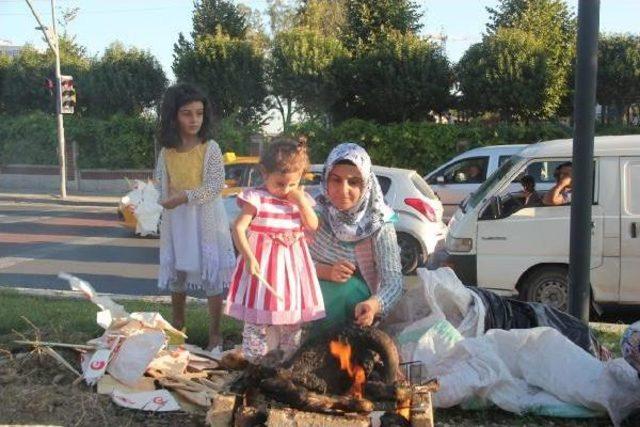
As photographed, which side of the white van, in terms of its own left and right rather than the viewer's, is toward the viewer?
left

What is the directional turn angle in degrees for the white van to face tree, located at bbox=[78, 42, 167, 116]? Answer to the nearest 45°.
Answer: approximately 45° to its right

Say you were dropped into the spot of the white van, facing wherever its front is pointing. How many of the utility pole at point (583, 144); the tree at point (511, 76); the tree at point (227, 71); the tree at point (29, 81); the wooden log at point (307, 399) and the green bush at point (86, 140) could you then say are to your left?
2

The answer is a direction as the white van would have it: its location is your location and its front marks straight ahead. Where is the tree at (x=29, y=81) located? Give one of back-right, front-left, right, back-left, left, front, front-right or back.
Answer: front-right

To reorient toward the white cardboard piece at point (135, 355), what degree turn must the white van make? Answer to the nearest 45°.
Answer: approximately 45° to its left

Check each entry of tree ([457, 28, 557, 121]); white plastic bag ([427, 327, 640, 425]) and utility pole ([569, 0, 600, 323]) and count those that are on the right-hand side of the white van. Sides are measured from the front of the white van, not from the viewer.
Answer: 1

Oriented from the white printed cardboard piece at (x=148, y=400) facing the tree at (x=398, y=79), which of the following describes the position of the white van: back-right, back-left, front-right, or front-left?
front-right

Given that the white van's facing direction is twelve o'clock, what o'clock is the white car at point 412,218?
The white car is roughly at 2 o'clock from the white van.

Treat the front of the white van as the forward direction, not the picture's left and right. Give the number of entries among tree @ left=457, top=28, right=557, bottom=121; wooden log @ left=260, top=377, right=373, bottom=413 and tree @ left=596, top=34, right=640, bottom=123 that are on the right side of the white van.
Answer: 2

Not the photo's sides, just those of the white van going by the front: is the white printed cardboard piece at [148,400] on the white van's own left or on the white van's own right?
on the white van's own left

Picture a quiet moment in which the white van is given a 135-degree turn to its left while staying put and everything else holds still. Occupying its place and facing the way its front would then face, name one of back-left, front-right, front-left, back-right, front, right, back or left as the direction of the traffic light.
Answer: back

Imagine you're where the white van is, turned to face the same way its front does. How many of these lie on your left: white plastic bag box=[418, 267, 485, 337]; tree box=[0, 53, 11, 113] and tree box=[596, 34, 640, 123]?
1

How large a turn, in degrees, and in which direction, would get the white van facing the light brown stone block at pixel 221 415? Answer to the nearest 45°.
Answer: approximately 90° to its left

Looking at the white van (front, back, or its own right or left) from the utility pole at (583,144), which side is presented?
left

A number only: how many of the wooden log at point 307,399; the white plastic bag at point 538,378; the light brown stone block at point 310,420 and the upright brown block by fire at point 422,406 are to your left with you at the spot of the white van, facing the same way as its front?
4

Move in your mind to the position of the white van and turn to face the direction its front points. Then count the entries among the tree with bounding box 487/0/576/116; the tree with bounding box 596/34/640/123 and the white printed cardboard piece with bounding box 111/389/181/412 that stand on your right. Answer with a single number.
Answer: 2
